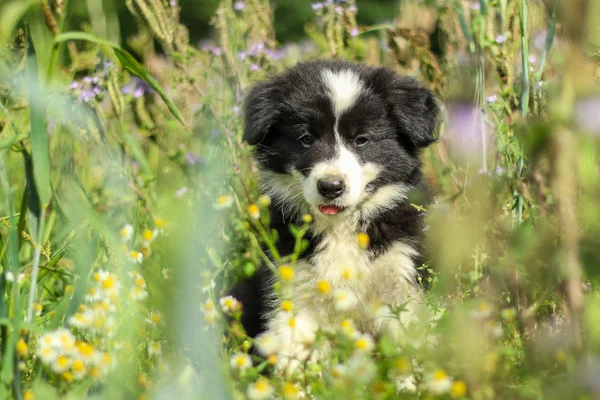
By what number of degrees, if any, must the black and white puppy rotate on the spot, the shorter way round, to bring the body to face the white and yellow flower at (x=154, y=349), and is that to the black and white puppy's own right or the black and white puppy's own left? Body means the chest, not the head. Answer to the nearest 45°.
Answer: approximately 45° to the black and white puppy's own right

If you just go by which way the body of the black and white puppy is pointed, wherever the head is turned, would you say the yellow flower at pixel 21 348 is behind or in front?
in front

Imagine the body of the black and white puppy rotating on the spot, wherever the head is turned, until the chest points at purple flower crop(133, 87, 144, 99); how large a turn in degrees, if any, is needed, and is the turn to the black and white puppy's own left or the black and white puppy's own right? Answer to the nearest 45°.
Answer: approximately 135° to the black and white puppy's own right

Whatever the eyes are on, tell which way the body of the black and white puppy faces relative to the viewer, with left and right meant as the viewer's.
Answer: facing the viewer

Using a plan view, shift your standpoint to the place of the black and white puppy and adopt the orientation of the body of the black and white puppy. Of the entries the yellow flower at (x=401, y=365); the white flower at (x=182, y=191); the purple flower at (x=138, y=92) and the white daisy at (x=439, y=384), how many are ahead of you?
2

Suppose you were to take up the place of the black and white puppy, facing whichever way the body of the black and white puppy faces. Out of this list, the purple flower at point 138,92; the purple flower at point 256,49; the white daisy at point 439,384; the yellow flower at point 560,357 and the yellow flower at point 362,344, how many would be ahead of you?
3

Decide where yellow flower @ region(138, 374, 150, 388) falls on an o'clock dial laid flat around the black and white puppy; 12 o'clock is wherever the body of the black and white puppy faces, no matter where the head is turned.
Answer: The yellow flower is roughly at 1 o'clock from the black and white puppy.

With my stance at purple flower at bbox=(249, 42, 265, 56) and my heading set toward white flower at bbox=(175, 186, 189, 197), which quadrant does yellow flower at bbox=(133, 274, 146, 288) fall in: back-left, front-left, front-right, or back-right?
front-left

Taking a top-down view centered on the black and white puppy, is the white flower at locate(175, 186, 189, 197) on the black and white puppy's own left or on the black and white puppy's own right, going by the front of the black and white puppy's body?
on the black and white puppy's own right

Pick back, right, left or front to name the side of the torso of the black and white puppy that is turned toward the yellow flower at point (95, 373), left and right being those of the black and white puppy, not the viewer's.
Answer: front

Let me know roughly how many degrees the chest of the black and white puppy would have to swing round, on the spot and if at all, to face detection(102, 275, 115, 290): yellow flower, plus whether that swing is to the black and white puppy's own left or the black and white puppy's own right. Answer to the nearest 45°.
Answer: approximately 45° to the black and white puppy's own right

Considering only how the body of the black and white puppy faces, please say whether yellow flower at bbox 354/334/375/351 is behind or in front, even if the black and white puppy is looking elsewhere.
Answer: in front

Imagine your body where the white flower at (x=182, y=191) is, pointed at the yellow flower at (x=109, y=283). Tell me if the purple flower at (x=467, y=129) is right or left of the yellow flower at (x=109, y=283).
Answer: left

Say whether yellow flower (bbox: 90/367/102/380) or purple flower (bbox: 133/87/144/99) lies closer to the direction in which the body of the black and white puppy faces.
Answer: the yellow flower
